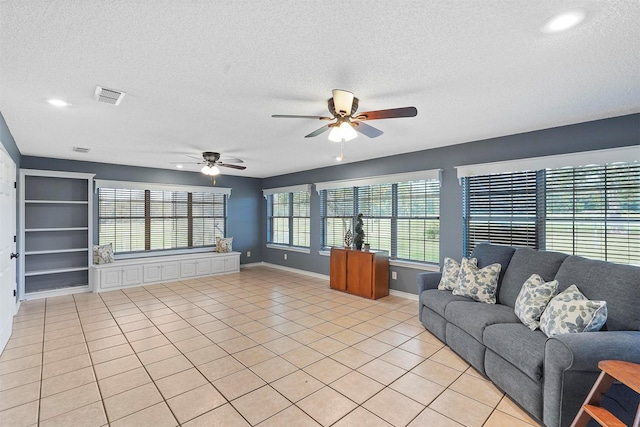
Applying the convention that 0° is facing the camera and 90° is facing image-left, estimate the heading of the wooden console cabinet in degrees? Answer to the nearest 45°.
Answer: approximately 45°

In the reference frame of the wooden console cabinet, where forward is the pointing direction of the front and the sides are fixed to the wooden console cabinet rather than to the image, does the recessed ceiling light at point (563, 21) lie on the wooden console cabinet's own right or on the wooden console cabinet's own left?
on the wooden console cabinet's own left

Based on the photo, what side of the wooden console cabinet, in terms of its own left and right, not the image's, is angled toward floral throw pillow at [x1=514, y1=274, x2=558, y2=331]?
left

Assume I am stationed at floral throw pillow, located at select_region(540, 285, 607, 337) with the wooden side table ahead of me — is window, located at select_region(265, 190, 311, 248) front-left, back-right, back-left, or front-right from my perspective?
back-right

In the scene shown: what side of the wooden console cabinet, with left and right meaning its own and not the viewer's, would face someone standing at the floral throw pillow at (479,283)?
left

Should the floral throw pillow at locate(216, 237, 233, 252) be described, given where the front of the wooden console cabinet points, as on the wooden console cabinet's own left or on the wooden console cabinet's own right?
on the wooden console cabinet's own right

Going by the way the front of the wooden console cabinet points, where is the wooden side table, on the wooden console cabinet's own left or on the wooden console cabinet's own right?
on the wooden console cabinet's own left

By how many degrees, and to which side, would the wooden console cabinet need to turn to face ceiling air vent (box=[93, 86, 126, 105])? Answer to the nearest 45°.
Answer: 0° — it already faces it

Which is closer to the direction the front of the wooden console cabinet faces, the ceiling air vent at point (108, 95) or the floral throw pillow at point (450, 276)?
the ceiling air vent

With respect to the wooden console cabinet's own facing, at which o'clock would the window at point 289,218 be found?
The window is roughly at 3 o'clock from the wooden console cabinet.

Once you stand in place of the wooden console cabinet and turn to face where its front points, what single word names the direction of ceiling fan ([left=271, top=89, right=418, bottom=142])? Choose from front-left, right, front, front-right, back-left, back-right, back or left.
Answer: front-left
